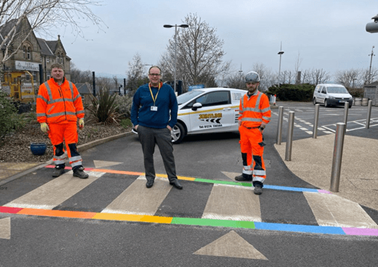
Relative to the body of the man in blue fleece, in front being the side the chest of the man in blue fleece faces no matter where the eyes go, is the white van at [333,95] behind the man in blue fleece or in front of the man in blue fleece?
behind

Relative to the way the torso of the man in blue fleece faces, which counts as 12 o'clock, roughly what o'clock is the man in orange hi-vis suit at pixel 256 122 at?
The man in orange hi-vis suit is roughly at 9 o'clock from the man in blue fleece.

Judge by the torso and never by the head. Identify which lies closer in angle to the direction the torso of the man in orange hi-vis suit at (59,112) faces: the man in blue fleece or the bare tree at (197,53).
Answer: the man in blue fleece

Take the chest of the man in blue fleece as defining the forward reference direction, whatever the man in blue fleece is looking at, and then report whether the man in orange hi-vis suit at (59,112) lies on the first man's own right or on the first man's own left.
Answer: on the first man's own right

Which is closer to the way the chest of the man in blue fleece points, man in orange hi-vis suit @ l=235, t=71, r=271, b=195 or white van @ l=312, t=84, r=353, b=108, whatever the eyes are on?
the man in orange hi-vis suit

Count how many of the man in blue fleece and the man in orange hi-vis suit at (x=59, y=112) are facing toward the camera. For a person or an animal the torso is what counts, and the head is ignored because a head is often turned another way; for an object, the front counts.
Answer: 2
